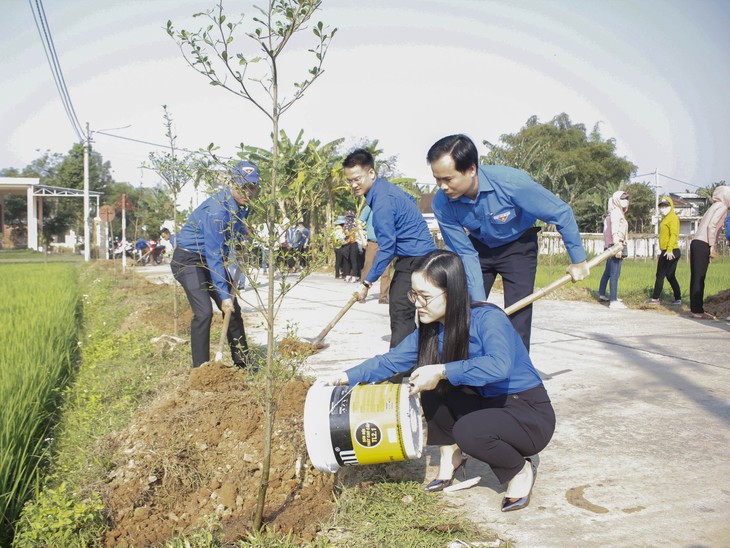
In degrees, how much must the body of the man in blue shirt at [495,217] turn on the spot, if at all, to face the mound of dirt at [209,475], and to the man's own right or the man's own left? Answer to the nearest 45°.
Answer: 0° — they already face it

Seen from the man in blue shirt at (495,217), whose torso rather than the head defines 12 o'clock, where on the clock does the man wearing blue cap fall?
The man wearing blue cap is roughly at 2 o'clock from the man in blue shirt.

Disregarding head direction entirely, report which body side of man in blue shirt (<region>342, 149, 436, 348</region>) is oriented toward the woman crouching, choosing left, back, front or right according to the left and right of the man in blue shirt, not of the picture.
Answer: left

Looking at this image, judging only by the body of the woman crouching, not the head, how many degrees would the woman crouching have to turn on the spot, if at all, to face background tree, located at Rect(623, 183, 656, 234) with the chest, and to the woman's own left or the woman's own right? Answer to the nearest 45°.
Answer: approximately 135° to the woman's own right

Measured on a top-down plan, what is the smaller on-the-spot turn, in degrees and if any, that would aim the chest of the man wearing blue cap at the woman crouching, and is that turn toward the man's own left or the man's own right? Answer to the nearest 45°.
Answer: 0° — they already face them

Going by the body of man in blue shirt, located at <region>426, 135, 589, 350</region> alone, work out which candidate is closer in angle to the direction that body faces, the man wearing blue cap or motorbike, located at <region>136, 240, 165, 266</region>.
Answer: the man wearing blue cap

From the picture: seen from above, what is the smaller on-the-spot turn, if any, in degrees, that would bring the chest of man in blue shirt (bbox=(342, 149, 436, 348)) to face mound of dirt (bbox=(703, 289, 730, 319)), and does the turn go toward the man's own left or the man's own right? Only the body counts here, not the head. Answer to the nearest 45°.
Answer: approximately 135° to the man's own right

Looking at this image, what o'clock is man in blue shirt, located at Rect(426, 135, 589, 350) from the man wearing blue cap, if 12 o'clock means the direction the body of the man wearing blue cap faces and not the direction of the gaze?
The man in blue shirt is roughly at 12 o'clock from the man wearing blue cap.

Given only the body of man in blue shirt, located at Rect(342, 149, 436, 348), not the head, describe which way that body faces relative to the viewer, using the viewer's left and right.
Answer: facing to the left of the viewer

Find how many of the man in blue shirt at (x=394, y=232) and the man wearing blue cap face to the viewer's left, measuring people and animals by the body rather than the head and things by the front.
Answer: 1

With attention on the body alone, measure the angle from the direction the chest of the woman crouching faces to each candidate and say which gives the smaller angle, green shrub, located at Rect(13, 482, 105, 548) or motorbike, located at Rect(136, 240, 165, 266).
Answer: the green shrub

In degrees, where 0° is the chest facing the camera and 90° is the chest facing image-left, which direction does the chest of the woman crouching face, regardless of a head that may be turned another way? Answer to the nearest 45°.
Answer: approximately 45°

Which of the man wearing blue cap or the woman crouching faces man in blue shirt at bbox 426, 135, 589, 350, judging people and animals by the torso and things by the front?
the man wearing blue cap
